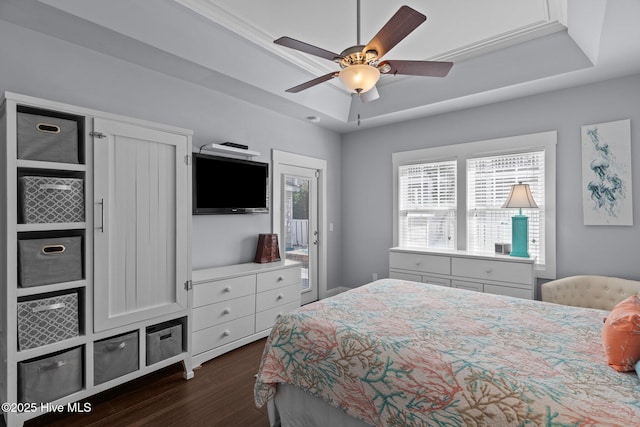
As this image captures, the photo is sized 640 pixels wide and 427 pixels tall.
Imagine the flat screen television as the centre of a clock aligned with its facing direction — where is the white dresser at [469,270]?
The white dresser is roughly at 11 o'clock from the flat screen television.

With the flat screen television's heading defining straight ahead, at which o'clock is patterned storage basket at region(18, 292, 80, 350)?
The patterned storage basket is roughly at 3 o'clock from the flat screen television.

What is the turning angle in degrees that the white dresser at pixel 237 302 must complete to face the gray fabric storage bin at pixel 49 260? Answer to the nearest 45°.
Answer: approximately 90° to its right

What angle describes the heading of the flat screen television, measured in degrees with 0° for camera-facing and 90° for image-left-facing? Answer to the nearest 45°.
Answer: approximately 315°

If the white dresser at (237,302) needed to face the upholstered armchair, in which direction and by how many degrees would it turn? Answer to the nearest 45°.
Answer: approximately 45° to its left

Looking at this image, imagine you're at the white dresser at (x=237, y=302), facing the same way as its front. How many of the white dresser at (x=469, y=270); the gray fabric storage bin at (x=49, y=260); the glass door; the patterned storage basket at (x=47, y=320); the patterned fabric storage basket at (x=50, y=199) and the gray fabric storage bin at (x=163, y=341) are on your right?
4

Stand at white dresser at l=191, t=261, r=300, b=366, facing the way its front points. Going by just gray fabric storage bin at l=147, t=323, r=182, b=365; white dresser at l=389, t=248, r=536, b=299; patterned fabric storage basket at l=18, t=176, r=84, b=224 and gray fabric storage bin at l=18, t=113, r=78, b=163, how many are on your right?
3

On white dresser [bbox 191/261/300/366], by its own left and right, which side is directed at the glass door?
left

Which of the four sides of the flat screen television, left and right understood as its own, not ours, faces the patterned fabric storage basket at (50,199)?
right

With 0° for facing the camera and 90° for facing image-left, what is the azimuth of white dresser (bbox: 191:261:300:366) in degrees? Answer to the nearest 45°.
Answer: approximately 315°

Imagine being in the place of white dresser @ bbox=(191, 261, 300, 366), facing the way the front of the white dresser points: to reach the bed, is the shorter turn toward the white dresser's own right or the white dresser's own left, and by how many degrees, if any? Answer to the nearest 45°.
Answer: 0° — it already faces it
